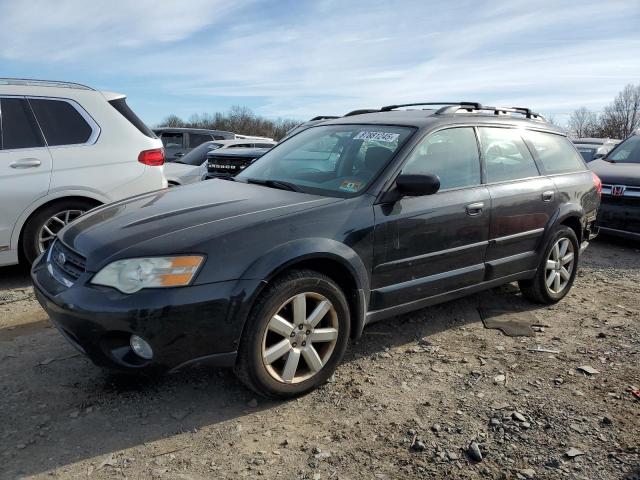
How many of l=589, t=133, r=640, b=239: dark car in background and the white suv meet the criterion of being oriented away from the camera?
0

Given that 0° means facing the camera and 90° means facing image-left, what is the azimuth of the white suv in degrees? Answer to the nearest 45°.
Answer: approximately 90°

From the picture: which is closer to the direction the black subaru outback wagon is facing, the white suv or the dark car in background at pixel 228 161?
the white suv

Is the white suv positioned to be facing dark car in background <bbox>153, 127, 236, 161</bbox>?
no

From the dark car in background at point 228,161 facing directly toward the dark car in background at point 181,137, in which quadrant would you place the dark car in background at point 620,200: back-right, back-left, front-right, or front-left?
back-right

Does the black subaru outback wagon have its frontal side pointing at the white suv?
no

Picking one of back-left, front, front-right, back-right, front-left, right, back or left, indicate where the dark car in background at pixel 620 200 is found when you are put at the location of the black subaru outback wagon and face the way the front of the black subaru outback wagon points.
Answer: back

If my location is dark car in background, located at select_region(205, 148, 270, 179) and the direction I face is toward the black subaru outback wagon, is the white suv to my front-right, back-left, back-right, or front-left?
front-right

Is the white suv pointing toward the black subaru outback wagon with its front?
no

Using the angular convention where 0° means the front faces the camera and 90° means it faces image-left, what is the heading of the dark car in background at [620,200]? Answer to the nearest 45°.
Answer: approximately 45°

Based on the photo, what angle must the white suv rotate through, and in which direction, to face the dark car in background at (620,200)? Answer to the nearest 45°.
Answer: approximately 180°

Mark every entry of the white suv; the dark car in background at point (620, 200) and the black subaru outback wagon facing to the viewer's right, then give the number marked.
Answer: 0

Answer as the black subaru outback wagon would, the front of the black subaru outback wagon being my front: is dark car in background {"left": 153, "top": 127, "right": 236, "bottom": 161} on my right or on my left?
on my right

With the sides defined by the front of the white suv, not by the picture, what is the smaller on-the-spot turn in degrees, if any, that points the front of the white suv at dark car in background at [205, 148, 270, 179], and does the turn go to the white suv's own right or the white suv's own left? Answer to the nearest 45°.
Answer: approximately 135° to the white suv's own right

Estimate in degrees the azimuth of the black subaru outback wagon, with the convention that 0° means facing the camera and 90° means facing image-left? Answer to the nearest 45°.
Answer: approximately 45°
